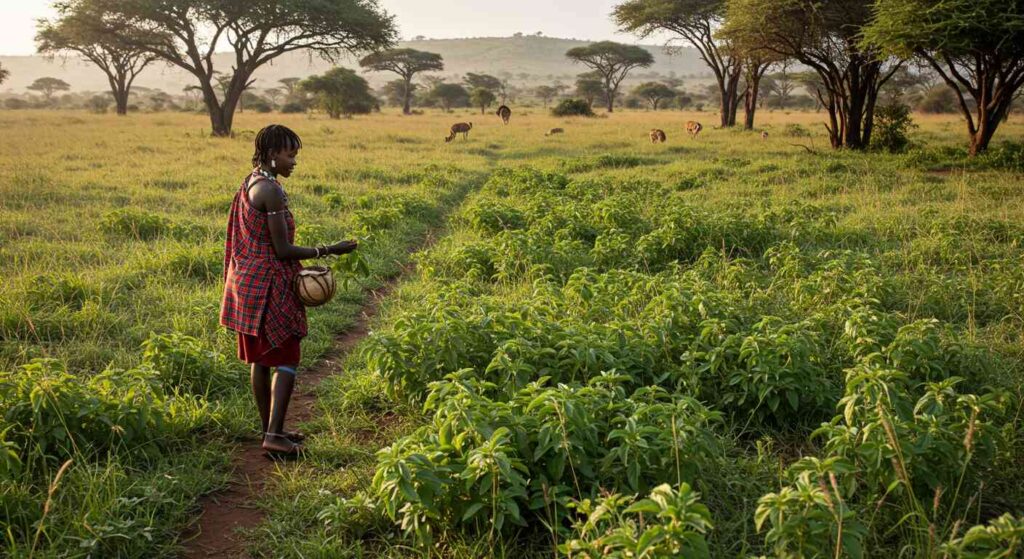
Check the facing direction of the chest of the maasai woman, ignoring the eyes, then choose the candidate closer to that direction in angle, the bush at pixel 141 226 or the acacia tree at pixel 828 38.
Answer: the acacia tree

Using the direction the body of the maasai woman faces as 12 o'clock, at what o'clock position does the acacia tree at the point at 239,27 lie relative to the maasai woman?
The acacia tree is roughly at 9 o'clock from the maasai woman.

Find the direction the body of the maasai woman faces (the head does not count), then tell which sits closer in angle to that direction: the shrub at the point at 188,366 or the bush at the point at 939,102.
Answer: the bush

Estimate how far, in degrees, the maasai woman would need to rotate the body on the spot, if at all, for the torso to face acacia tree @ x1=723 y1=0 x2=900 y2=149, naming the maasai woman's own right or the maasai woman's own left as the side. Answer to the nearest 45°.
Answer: approximately 45° to the maasai woman's own left

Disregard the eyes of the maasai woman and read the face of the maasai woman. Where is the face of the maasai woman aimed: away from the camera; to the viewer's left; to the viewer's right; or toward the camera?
to the viewer's right

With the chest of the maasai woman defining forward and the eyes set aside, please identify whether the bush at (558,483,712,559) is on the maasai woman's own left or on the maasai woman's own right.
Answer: on the maasai woman's own right

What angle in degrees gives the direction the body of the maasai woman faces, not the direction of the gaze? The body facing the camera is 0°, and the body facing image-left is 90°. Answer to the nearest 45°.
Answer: approximately 270°

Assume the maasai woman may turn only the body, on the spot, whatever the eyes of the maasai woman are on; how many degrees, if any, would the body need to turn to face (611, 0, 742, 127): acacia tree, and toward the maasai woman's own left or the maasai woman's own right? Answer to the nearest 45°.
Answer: approximately 45° to the maasai woman's own left

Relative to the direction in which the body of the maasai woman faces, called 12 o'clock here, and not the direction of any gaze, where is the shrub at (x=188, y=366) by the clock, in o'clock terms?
The shrub is roughly at 8 o'clock from the maasai woman.
